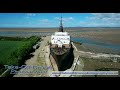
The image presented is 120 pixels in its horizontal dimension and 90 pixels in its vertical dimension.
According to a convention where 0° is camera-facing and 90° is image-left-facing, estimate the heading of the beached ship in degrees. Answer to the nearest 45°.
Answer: approximately 0°
